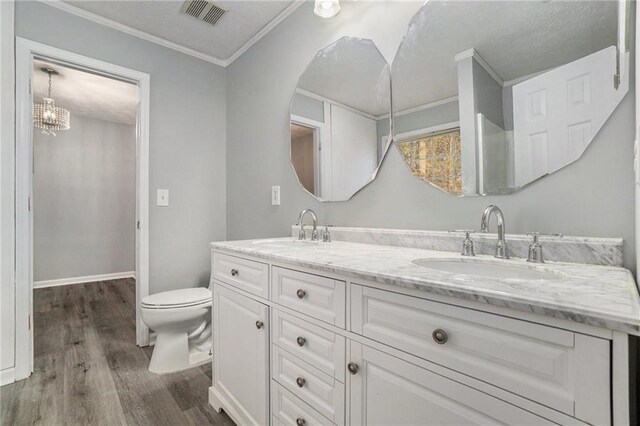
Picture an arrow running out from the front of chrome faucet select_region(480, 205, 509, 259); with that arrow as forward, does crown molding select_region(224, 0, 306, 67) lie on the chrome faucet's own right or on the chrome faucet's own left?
on the chrome faucet's own right

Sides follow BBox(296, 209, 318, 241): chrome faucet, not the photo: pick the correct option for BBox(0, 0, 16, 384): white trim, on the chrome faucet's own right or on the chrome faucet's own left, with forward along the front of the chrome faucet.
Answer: on the chrome faucet's own right

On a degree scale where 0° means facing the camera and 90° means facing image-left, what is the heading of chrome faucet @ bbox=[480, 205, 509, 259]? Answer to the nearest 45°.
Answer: approximately 45°

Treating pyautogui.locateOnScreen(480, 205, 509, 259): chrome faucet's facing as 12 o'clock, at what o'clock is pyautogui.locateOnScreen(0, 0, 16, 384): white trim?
The white trim is roughly at 1 o'clock from the chrome faucet.

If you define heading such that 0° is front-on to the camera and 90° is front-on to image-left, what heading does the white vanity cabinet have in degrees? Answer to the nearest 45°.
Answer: approximately 45°

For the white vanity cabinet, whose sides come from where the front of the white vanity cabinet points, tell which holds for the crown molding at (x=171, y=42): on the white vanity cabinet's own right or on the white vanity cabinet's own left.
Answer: on the white vanity cabinet's own right
